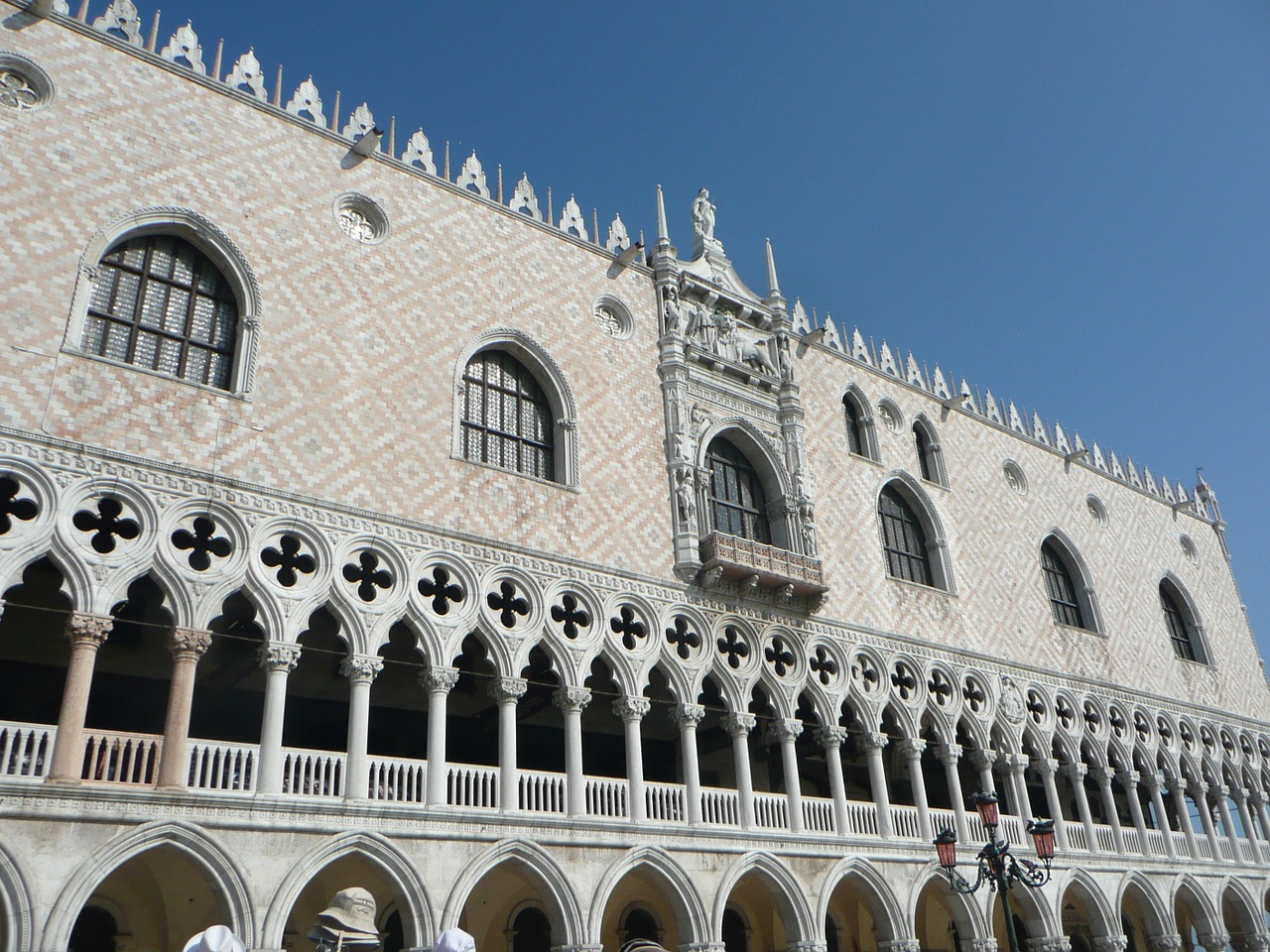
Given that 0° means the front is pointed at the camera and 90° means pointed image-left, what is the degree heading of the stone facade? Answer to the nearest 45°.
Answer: approximately 315°
